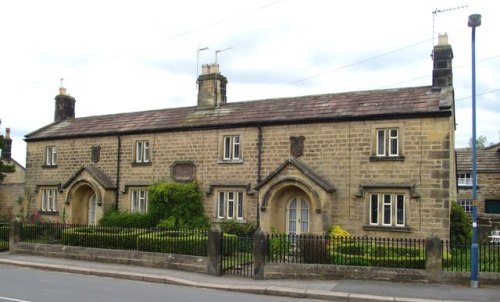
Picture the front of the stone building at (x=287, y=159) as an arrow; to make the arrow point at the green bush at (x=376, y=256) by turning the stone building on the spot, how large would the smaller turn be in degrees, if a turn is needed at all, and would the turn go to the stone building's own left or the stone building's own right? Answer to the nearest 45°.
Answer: approximately 45° to the stone building's own left

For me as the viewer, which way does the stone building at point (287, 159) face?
facing the viewer and to the left of the viewer

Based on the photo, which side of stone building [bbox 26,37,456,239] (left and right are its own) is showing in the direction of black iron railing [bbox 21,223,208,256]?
front

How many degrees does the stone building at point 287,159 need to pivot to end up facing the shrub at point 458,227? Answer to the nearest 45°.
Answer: approximately 135° to its left

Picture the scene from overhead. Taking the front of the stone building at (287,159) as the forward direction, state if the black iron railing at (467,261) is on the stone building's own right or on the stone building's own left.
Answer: on the stone building's own left

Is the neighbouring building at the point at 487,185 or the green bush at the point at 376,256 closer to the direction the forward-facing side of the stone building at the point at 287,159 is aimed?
the green bush

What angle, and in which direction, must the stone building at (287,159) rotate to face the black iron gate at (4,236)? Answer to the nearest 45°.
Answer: approximately 45° to its right

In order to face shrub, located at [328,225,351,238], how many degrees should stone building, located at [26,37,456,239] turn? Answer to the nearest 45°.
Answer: approximately 90° to its left

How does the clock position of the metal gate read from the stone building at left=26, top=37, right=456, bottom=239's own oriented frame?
The metal gate is roughly at 11 o'clock from the stone building.
